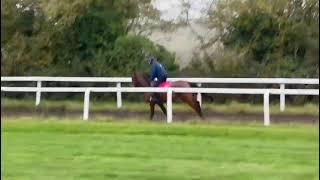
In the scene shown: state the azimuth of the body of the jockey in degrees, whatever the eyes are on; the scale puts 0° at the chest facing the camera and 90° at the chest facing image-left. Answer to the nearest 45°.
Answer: approximately 90°
